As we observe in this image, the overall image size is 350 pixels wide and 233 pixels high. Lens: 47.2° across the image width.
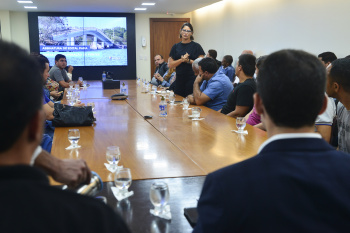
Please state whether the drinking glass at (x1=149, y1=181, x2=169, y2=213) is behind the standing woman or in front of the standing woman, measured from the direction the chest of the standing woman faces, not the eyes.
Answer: in front

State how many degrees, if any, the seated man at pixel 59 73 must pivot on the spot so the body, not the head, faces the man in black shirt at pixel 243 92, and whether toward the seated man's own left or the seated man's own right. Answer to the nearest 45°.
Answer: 0° — they already face them

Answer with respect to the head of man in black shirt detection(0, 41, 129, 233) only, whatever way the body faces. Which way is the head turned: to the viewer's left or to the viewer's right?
to the viewer's right

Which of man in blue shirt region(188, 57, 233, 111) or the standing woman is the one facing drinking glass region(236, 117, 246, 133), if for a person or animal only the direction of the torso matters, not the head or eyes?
the standing woman

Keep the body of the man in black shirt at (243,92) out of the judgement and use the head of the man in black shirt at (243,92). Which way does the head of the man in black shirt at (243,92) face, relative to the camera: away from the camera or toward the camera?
away from the camera

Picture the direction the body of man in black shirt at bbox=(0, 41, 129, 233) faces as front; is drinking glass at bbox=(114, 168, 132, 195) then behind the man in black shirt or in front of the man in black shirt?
in front

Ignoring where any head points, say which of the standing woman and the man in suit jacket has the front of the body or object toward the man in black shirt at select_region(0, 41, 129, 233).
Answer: the standing woman

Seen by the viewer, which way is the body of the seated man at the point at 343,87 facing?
to the viewer's left

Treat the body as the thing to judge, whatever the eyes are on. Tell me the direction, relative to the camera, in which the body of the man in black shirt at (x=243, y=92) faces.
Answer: to the viewer's left

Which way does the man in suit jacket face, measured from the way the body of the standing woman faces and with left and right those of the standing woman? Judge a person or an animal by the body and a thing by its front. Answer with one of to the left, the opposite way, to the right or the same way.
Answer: the opposite way

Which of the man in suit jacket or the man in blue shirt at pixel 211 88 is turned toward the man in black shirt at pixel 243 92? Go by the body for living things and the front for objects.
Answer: the man in suit jacket

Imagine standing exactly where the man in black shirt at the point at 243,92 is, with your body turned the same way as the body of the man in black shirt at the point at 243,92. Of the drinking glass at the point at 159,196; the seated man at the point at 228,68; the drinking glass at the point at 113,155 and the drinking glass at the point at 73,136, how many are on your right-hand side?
1

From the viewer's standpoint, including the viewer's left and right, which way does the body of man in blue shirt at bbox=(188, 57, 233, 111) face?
facing to the left of the viewer

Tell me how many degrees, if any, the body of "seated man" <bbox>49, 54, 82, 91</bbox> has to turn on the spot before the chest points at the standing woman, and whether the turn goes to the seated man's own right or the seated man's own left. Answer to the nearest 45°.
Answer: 0° — they already face them

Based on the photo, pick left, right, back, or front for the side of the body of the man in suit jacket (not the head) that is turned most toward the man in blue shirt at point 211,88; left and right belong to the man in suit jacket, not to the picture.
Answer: front

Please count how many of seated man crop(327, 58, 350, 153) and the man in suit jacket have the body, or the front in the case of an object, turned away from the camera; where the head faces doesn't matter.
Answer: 1

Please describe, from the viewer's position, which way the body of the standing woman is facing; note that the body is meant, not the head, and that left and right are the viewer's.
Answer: facing the viewer

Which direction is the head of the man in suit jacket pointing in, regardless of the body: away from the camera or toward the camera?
away from the camera
